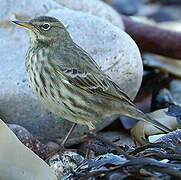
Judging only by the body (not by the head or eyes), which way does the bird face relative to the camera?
to the viewer's left

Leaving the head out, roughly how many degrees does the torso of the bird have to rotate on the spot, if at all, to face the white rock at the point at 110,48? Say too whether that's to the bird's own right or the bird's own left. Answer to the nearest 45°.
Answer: approximately 135° to the bird's own right

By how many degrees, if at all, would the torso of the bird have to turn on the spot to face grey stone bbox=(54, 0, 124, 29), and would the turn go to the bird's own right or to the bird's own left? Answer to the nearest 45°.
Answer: approximately 90° to the bird's own right

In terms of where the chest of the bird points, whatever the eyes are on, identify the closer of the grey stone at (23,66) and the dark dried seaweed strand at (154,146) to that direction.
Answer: the grey stone

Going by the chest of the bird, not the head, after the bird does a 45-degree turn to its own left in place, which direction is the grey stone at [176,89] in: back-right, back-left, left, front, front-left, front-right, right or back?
back

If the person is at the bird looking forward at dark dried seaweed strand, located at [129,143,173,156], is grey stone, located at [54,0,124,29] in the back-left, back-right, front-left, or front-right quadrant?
back-left

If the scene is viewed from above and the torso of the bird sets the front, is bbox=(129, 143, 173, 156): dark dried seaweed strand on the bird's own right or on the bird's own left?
on the bird's own left
